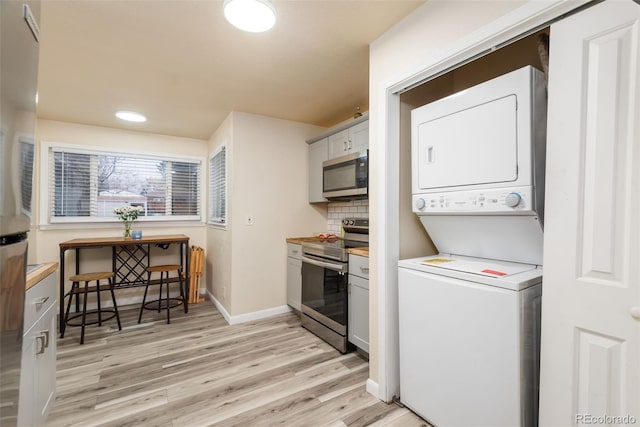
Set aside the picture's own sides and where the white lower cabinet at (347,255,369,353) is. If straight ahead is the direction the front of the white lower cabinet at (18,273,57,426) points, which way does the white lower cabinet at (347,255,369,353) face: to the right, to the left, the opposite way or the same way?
the opposite way

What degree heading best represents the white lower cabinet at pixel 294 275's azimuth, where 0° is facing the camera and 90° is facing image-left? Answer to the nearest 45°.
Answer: approximately 45°

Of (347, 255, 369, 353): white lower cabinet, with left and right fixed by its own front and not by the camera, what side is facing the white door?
left

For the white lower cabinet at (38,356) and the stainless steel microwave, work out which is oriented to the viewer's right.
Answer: the white lower cabinet

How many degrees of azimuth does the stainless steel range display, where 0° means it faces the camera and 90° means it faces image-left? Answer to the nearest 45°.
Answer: approximately 45°
